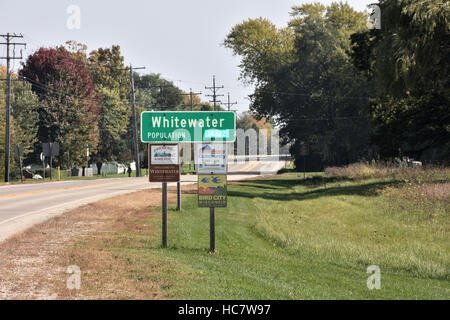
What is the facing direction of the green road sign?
toward the camera

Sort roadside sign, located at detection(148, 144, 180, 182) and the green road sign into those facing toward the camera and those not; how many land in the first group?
2

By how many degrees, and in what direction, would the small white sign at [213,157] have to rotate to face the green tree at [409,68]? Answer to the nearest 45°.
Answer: approximately 135° to its left

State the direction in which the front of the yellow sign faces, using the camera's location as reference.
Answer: facing the viewer

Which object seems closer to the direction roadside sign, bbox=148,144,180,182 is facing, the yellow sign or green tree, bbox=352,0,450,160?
the yellow sign

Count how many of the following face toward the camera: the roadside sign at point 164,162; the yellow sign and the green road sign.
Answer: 3

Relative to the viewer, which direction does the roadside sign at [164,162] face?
toward the camera

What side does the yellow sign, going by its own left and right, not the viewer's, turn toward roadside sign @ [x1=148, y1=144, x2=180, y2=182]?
right

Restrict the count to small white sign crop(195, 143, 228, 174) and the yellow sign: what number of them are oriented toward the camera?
2
